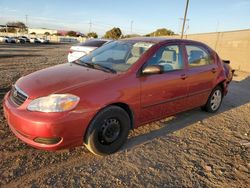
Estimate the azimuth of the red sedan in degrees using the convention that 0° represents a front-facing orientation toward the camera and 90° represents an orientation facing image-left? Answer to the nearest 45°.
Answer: approximately 45°

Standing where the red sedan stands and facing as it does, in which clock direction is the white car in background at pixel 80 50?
The white car in background is roughly at 4 o'clock from the red sedan.
